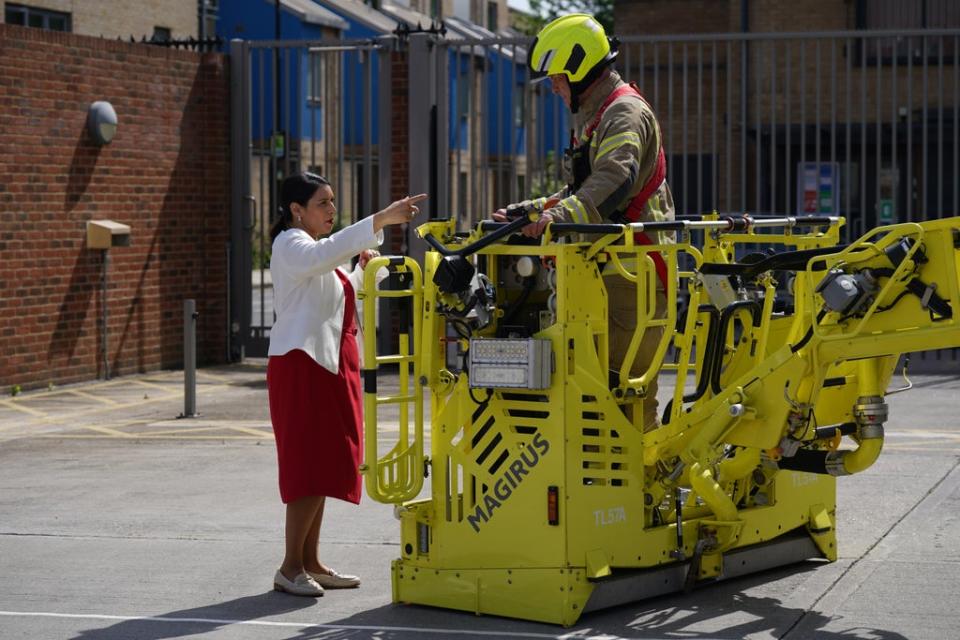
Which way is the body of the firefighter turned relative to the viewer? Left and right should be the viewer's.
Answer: facing to the left of the viewer

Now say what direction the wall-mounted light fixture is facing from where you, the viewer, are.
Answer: facing the viewer and to the right of the viewer

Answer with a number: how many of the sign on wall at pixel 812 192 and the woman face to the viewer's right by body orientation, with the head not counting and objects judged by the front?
1

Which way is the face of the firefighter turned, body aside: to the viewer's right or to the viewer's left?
to the viewer's left

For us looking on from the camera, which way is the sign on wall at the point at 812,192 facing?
facing the viewer

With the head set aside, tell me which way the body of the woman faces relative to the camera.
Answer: to the viewer's right

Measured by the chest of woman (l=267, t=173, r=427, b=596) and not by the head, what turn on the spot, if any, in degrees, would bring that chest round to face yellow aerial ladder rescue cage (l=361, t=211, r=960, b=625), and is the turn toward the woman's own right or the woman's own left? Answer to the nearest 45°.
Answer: approximately 45° to the woman's own right

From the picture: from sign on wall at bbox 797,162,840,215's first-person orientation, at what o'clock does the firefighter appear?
The firefighter is roughly at 12 o'clock from the sign on wall.

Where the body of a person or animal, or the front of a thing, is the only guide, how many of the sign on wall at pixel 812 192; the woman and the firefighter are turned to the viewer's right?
1

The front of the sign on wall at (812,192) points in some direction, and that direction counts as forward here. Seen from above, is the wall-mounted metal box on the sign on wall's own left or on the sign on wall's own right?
on the sign on wall's own right

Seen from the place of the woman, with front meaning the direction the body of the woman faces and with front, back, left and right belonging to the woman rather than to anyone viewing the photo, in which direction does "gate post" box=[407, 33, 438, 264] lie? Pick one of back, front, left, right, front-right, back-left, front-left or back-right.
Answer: left

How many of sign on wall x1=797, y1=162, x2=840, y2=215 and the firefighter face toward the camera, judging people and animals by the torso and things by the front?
1
